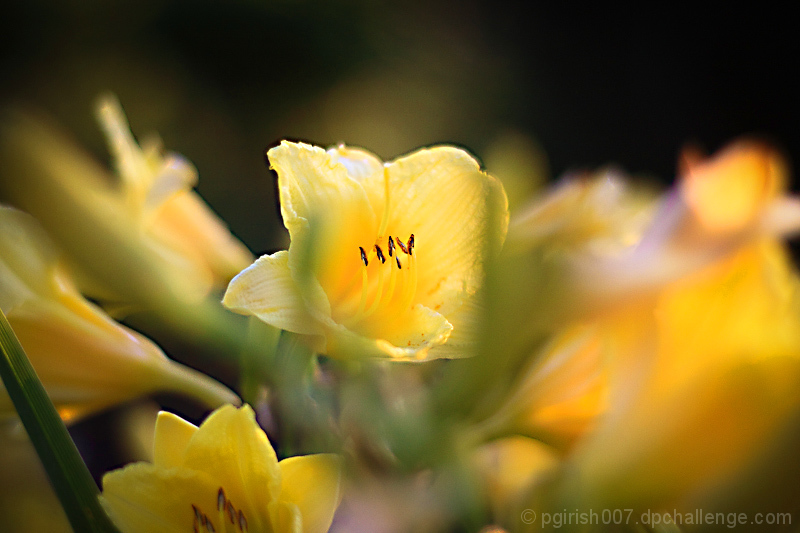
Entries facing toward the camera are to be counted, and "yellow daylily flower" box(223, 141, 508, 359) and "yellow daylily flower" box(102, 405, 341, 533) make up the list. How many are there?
2

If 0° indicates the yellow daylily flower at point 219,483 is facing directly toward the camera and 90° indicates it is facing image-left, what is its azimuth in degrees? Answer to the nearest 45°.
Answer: approximately 0°

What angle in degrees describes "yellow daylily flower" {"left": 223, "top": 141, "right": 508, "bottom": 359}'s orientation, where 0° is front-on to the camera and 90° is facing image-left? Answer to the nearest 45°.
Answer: approximately 0°
